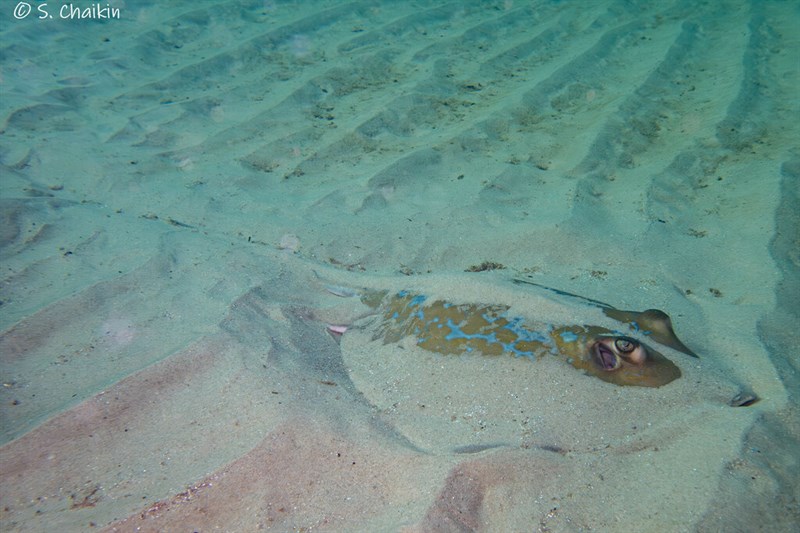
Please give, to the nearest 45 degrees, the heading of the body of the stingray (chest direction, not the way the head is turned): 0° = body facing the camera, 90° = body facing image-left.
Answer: approximately 315°

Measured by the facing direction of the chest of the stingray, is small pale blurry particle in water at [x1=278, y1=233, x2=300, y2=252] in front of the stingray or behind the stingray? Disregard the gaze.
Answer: behind
